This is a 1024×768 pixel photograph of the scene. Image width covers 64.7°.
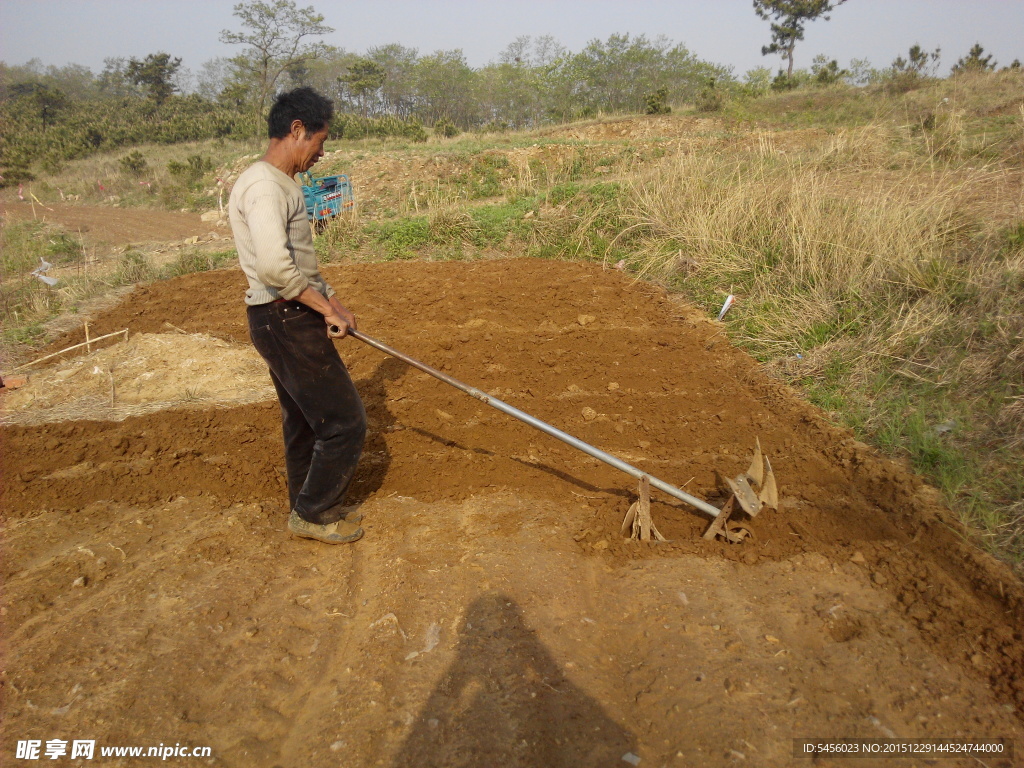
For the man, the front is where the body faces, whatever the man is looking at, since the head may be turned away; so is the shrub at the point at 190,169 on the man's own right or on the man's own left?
on the man's own left

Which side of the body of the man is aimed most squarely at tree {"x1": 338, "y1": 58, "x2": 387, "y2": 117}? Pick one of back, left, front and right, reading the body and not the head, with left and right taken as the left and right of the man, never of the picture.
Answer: left

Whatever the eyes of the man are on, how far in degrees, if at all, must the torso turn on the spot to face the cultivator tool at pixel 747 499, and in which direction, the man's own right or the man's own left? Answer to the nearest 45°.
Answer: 0° — they already face it

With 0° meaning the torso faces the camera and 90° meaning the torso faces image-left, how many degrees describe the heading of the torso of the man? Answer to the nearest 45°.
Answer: approximately 270°

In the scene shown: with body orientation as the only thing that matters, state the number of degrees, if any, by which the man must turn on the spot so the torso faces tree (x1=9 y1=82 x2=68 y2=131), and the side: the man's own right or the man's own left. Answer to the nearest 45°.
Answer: approximately 90° to the man's own left

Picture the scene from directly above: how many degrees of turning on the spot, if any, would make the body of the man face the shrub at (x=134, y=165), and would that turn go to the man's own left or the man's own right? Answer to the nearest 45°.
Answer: approximately 90° to the man's own left

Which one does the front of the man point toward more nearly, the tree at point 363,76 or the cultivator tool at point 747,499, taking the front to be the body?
the cultivator tool

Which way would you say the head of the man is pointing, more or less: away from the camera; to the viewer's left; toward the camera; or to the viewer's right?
to the viewer's right

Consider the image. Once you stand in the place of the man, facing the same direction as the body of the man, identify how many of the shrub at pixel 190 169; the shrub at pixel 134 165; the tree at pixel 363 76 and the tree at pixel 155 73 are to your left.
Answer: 4

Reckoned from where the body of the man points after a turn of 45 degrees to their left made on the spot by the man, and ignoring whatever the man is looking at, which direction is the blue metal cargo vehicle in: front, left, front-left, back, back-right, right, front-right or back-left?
front-left
